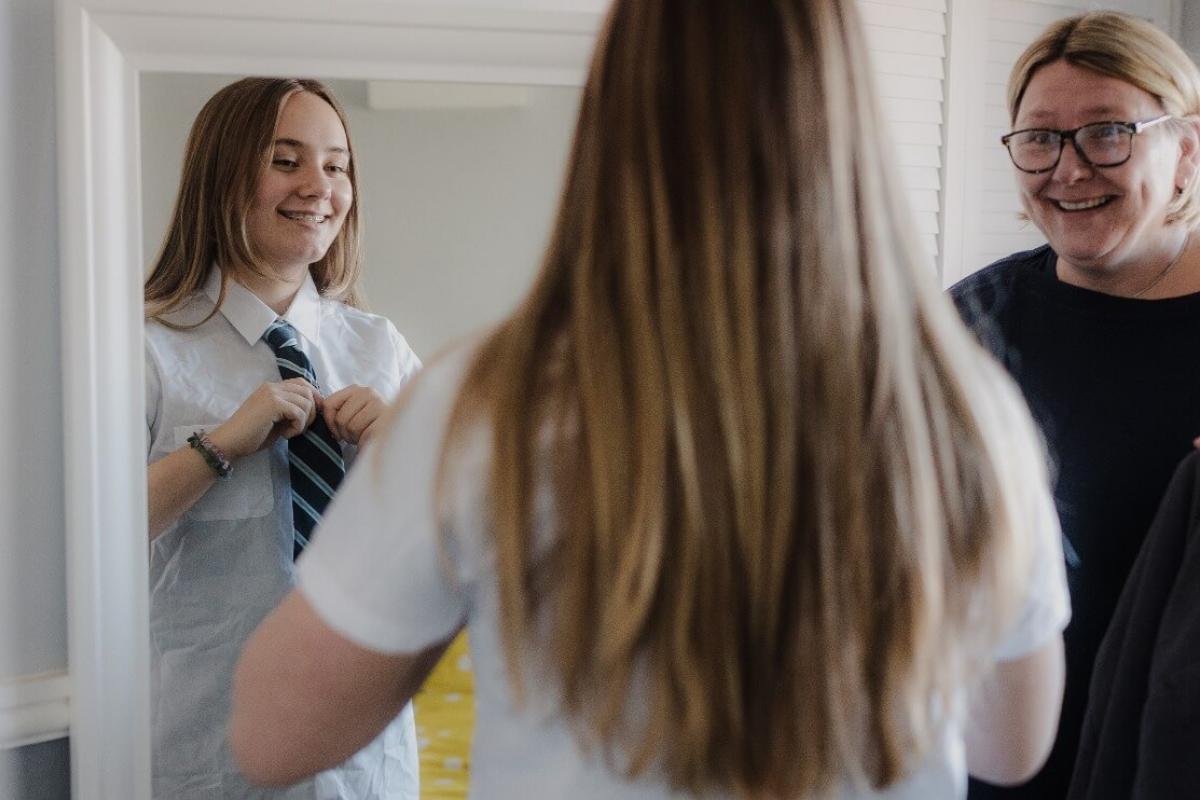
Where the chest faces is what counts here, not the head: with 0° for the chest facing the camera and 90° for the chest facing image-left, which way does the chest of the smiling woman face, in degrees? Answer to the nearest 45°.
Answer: approximately 45°

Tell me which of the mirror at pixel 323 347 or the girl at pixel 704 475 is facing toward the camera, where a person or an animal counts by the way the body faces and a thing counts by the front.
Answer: the mirror

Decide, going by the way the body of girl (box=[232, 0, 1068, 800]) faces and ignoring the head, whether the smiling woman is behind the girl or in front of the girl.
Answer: in front

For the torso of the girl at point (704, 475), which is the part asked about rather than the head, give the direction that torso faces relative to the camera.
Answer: away from the camera

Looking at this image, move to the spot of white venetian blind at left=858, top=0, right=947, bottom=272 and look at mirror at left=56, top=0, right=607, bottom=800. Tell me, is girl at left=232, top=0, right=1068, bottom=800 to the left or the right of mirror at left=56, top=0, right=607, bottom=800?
left

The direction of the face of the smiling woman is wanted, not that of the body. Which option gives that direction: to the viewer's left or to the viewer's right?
to the viewer's left

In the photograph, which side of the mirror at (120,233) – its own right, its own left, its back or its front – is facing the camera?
front

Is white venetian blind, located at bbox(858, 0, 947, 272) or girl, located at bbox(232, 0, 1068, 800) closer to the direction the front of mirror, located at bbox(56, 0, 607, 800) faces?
the girl

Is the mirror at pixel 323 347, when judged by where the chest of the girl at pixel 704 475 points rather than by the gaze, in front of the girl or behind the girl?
in front

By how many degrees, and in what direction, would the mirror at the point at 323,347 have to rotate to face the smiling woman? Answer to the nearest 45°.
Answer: approximately 90° to its left

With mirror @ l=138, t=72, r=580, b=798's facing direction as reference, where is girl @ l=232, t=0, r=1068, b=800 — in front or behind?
in front
